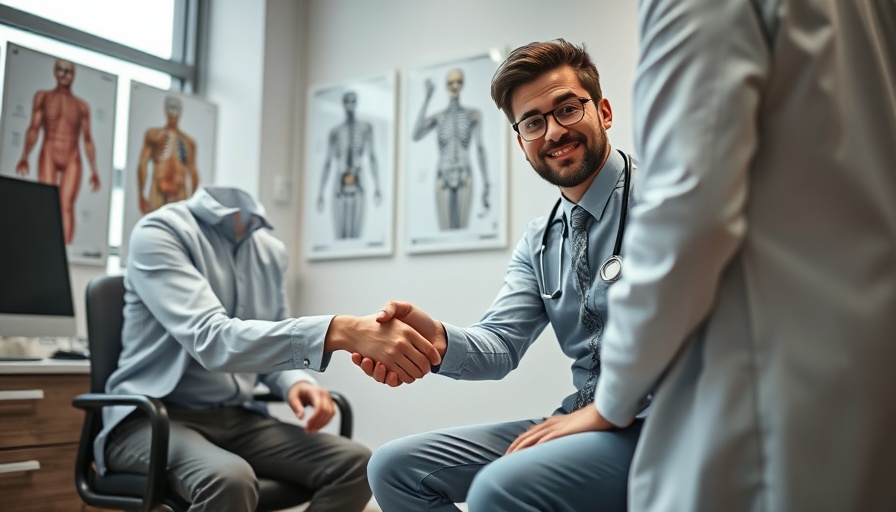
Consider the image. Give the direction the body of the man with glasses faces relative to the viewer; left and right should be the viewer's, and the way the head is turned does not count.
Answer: facing the viewer and to the left of the viewer

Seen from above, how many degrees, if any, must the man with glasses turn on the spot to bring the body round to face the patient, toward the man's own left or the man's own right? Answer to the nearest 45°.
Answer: approximately 45° to the man's own right

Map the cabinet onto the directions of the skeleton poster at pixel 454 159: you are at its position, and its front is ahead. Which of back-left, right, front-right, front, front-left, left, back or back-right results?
front

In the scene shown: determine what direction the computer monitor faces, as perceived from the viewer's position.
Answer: facing the viewer and to the right of the viewer

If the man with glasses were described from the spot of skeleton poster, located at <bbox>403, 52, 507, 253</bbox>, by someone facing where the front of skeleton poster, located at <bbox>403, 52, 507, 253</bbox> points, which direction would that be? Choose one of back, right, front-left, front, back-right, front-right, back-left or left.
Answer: front-left

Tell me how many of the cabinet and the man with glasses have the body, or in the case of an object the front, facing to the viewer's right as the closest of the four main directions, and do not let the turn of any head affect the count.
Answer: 0

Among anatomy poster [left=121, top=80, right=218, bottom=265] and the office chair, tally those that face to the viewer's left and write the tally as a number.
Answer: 0

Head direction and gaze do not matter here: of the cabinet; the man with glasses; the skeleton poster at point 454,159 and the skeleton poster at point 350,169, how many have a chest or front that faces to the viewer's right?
0

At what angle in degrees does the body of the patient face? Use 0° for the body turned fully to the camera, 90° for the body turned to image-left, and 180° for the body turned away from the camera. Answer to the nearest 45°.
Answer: approximately 315°

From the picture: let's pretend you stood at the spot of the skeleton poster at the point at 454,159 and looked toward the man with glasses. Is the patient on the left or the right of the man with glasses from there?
right

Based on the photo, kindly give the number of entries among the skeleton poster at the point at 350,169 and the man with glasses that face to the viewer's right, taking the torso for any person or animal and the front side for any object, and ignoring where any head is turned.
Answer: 0

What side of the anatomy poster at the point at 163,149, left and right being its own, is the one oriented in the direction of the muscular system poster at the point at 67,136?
right

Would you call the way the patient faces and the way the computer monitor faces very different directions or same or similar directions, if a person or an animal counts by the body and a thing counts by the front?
same or similar directions

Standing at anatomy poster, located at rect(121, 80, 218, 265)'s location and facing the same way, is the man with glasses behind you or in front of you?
in front
